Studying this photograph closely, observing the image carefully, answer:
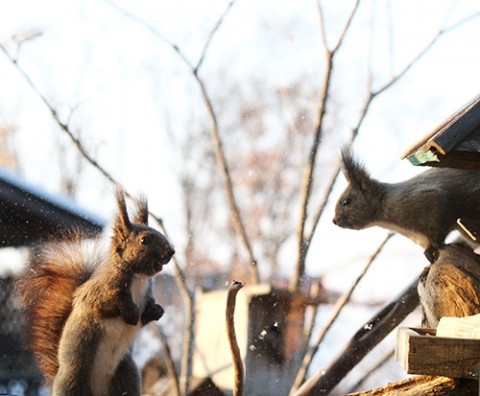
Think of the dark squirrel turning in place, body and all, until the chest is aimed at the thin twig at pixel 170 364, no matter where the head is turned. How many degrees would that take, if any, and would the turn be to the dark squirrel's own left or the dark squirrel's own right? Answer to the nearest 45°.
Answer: approximately 45° to the dark squirrel's own right

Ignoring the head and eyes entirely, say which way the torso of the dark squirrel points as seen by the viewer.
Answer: to the viewer's left

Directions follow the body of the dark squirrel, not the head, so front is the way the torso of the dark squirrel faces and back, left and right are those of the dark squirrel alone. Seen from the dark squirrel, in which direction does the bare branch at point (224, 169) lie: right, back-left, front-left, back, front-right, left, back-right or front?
front-right

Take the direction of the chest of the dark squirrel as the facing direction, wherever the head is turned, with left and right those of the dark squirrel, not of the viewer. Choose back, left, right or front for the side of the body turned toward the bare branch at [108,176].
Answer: front

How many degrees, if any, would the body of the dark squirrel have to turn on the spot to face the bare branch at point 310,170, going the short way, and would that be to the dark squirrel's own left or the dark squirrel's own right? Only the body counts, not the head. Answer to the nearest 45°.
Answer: approximately 45° to the dark squirrel's own right
